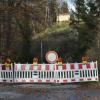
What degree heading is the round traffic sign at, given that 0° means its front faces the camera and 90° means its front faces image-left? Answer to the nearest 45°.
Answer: approximately 0°

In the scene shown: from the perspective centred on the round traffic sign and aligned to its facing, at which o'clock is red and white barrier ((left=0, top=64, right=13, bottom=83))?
The red and white barrier is roughly at 3 o'clock from the round traffic sign.
